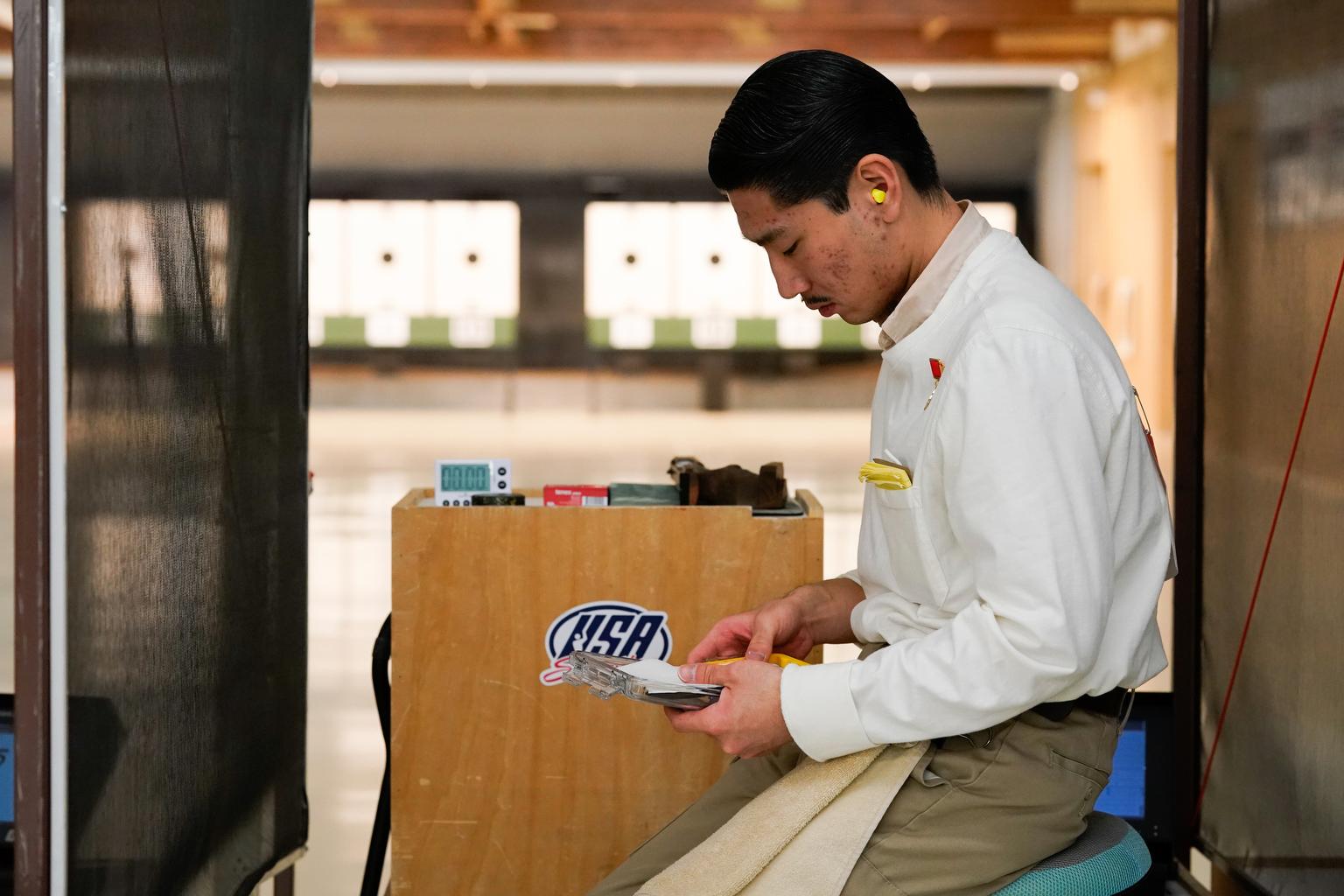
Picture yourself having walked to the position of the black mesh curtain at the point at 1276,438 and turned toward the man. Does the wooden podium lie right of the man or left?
right

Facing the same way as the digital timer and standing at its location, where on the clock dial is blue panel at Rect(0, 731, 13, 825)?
The blue panel is roughly at 4 o'clock from the digital timer.

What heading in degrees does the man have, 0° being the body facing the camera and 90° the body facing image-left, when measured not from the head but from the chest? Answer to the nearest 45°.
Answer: approximately 90°

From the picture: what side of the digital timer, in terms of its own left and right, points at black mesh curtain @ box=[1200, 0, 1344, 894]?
left

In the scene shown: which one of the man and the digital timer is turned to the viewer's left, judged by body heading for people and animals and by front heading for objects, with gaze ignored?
the man

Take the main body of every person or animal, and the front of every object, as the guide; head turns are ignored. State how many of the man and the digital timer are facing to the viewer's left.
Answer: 1

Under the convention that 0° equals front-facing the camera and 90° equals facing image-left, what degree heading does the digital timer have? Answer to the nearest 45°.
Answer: approximately 0°

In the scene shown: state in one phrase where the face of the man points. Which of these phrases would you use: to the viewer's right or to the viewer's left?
to the viewer's left

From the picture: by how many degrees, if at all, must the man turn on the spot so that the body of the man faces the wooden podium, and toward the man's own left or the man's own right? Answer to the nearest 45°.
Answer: approximately 45° to the man's own right

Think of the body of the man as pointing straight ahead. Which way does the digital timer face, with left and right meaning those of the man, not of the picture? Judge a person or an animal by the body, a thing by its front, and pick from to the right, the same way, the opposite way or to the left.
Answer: to the left
